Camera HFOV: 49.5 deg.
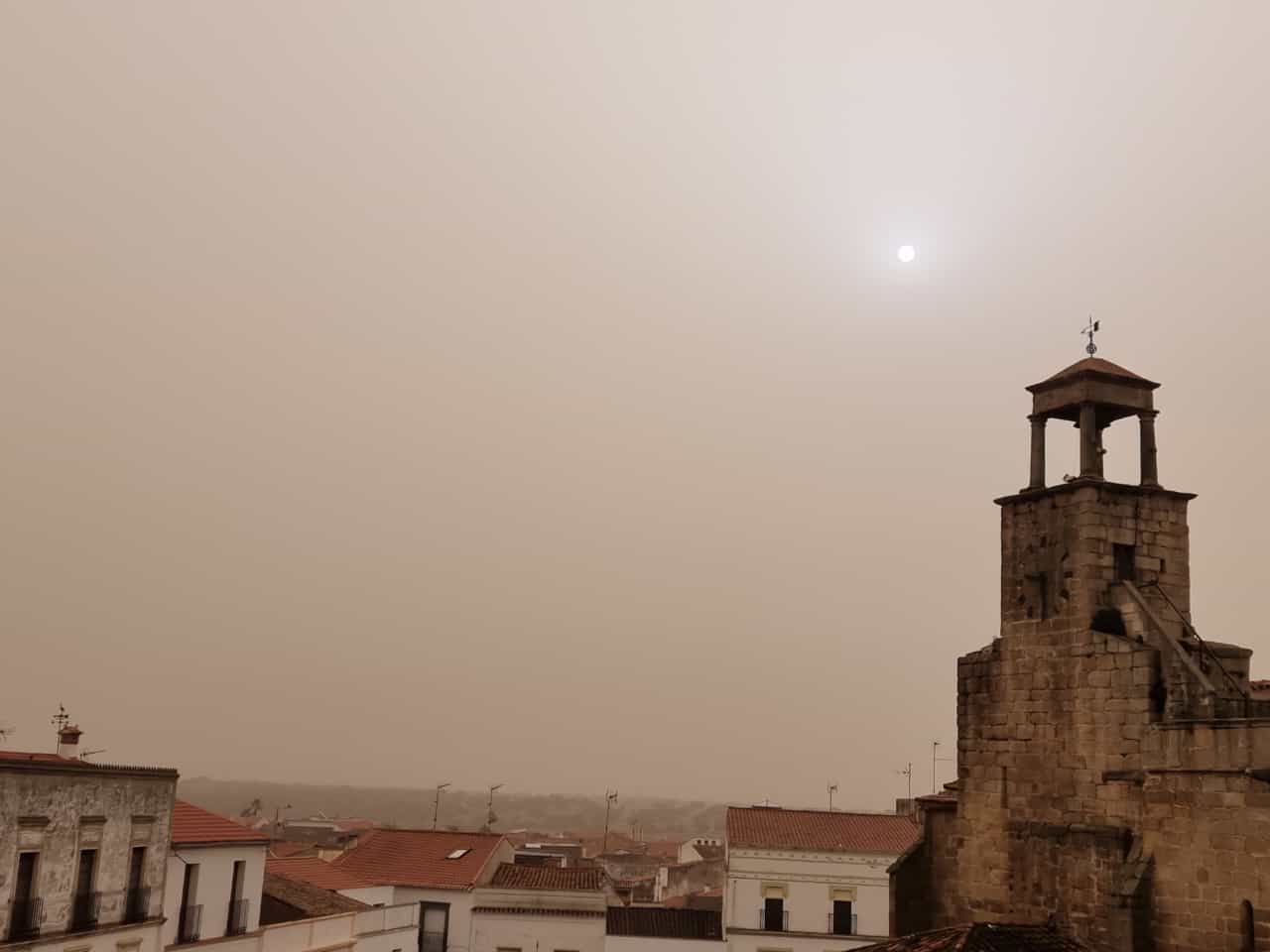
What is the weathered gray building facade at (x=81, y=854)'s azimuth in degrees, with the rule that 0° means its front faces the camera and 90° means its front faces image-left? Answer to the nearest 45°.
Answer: approximately 315°

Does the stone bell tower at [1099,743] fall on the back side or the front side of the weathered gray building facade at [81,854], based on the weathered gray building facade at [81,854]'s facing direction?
on the front side
